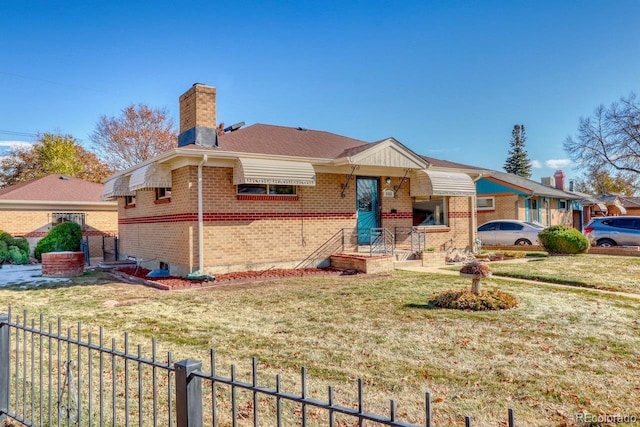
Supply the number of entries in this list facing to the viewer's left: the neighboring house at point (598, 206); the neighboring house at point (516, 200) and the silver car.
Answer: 1

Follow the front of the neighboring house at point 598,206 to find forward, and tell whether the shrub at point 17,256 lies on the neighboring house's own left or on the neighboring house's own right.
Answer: on the neighboring house's own right

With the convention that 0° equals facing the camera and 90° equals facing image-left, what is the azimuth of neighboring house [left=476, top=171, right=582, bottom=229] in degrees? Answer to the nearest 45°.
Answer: approximately 315°

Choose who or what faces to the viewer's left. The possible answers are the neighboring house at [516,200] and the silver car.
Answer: the silver car

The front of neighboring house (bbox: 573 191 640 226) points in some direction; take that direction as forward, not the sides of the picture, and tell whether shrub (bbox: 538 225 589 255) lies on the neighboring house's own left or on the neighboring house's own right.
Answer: on the neighboring house's own right

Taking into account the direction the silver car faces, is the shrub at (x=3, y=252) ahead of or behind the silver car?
ahead

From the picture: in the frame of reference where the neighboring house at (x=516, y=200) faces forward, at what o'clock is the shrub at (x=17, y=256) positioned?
The shrub is roughly at 3 o'clock from the neighboring house.

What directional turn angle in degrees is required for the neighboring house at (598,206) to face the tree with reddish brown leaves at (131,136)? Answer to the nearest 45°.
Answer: approximately 90° to its right

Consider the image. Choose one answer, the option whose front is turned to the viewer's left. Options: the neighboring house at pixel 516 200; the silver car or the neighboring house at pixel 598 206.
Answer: the silver car

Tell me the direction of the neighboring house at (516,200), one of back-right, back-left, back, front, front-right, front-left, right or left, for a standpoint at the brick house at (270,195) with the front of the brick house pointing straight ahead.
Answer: left

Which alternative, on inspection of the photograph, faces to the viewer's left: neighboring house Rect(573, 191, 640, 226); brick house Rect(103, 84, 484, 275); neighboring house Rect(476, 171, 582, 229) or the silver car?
the silver car

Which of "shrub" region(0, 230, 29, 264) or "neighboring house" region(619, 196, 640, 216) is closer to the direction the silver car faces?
the shrub

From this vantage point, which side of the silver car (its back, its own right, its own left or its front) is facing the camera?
left

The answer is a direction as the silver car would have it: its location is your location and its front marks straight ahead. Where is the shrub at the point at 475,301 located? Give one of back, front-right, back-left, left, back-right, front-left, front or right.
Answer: left
